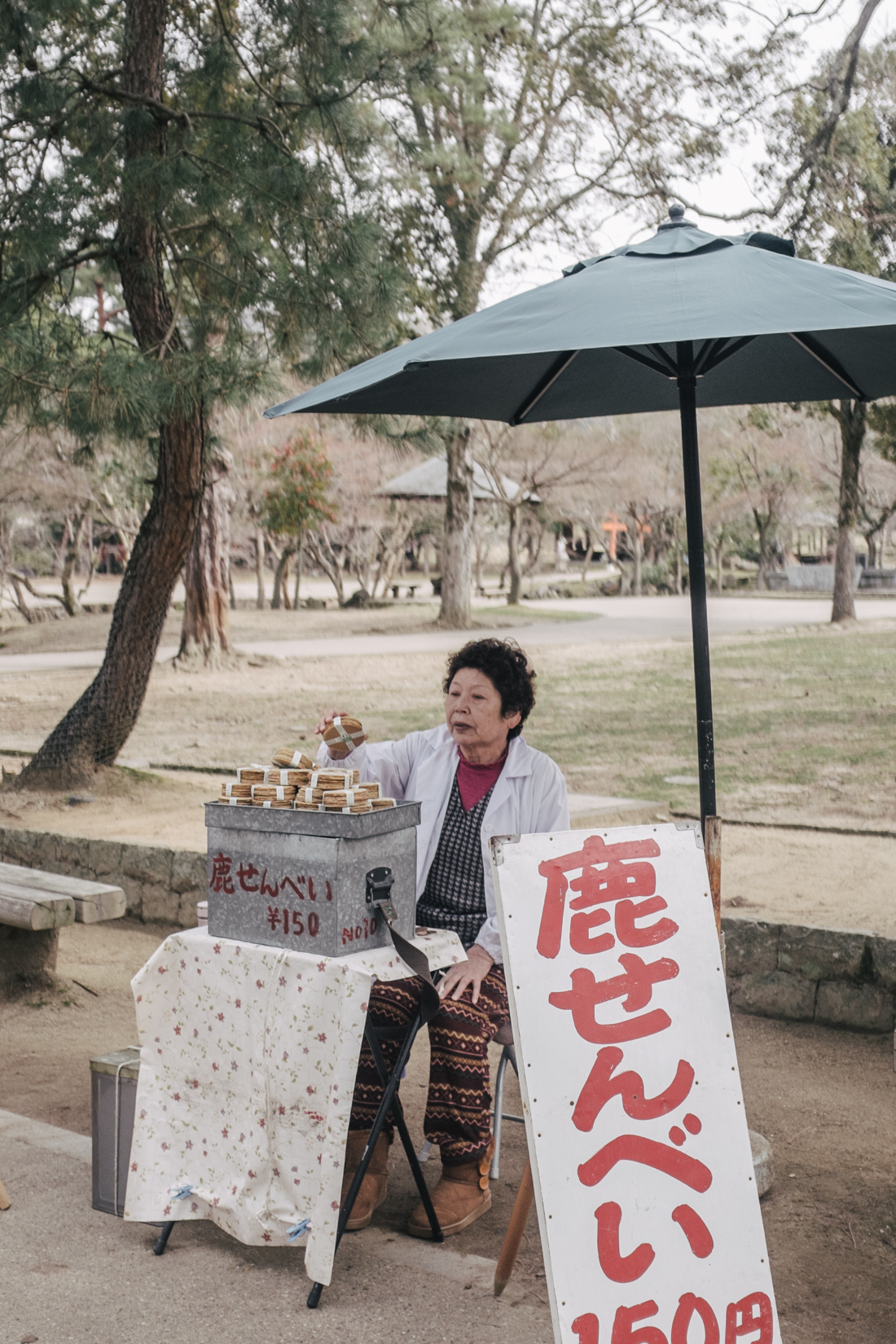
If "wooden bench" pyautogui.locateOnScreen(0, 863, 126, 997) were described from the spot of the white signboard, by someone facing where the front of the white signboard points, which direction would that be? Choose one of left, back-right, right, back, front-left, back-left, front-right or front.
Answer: back-right

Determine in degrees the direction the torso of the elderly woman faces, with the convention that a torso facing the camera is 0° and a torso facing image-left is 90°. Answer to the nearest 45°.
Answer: approximately 45°

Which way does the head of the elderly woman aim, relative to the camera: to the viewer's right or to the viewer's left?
to the viewer's left

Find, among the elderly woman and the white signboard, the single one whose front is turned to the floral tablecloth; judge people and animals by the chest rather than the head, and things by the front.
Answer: the elderly woman

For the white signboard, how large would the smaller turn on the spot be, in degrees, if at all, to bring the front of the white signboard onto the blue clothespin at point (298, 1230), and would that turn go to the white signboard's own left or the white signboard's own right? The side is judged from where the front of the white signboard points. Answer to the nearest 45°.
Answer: approximately 135° to the white signboard's own right

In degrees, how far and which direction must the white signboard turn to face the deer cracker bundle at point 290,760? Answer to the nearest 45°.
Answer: approximately 135° to its right

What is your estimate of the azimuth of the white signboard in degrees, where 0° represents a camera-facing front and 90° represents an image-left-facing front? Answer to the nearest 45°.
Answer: approximately 0°
